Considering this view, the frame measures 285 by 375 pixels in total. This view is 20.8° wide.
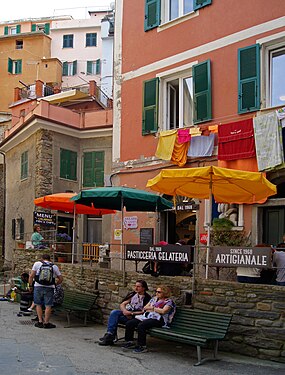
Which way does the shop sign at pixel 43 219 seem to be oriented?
toward the camera

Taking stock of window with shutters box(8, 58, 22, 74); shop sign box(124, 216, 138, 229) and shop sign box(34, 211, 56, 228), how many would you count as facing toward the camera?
3

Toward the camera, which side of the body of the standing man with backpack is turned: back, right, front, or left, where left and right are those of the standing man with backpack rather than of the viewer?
back

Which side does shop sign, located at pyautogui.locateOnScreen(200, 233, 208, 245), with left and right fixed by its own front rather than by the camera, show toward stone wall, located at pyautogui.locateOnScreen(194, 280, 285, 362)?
front

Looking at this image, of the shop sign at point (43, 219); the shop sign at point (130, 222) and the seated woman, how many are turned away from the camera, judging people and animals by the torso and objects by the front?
0

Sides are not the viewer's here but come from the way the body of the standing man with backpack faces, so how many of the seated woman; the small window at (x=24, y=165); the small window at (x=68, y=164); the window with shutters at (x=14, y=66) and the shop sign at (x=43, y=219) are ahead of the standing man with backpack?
4

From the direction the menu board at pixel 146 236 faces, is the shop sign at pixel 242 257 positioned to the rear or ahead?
ahead

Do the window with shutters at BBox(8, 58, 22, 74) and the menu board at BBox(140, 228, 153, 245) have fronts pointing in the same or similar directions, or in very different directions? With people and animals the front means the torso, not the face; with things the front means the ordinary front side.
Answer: same or similar directions

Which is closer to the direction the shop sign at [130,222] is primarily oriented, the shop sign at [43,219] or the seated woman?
the seated woman

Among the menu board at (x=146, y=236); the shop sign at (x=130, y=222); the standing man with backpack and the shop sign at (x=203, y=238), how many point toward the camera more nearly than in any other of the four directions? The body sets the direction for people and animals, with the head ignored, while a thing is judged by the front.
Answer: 3

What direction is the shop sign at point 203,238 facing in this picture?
toward the camera

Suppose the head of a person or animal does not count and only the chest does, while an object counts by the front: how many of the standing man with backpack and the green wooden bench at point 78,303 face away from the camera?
1

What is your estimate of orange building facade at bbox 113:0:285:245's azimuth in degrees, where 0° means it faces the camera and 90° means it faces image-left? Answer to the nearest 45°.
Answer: approximately 45°

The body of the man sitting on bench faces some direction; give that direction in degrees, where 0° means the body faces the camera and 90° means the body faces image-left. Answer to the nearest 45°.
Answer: approximately 45°

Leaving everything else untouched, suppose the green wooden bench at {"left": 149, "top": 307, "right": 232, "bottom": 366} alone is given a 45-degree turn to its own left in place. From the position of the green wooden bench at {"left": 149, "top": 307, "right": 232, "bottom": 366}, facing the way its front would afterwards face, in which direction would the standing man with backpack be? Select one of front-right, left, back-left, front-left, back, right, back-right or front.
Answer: back-right

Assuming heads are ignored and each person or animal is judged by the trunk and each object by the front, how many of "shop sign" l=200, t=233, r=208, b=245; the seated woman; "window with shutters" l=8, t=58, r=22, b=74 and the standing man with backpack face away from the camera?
1

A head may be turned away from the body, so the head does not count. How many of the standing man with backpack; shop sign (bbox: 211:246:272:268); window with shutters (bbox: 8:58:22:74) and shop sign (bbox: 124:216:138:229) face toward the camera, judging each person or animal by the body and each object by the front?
3
